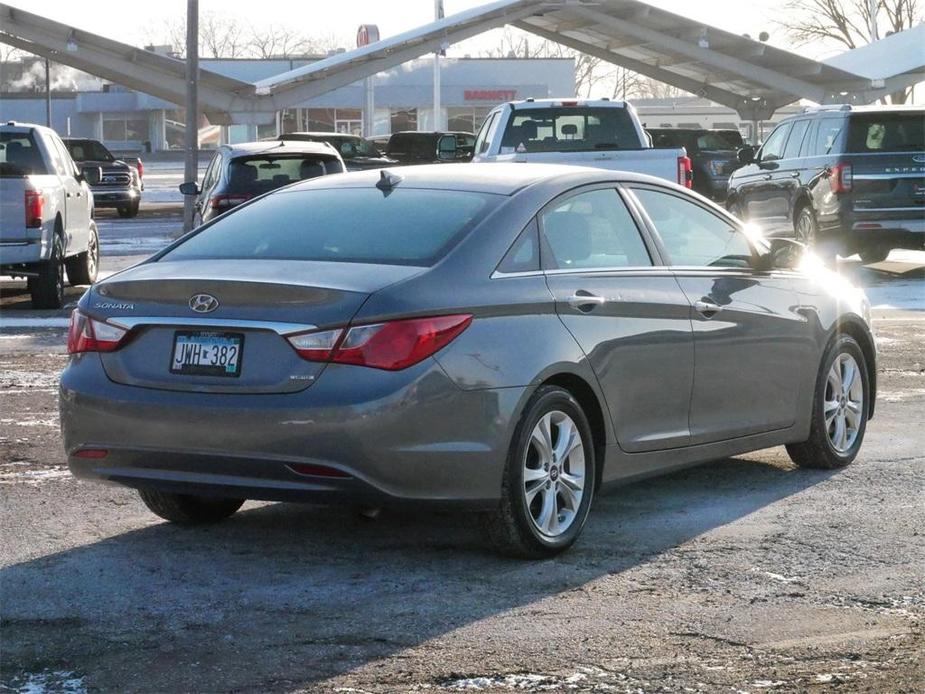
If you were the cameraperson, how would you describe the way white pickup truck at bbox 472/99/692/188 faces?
facing away from the viewer and to the left of the viewer

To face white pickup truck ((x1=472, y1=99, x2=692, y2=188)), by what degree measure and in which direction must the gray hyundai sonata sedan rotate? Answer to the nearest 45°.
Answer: approximately 45° to its left

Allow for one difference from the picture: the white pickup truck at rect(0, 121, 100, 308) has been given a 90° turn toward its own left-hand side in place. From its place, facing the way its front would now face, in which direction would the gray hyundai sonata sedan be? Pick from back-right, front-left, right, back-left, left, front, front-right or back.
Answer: back-left

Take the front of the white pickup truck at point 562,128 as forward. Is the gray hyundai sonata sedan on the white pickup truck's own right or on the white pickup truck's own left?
on the white pickup truck's own left

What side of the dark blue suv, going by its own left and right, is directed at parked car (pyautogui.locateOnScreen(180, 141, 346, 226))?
left

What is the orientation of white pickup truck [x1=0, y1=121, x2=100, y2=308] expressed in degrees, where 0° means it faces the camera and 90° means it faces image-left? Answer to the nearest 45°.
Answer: approximately 225°

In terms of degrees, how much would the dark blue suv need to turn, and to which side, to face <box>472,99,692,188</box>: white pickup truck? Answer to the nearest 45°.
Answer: approximately 90° to its left

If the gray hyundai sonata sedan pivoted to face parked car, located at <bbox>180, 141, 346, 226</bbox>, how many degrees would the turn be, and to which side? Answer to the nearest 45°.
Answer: approximately 45° to its left
